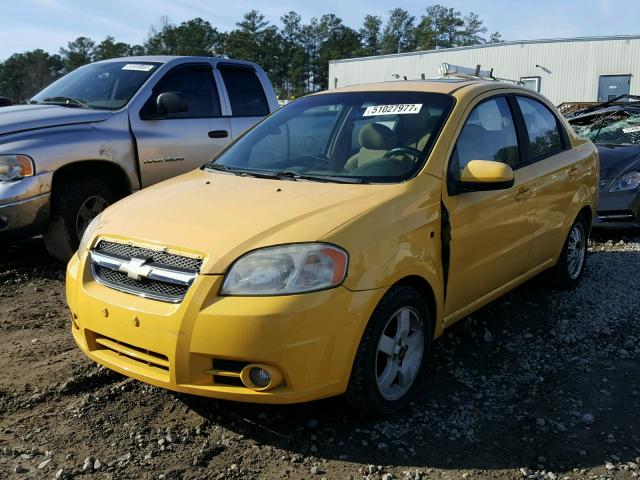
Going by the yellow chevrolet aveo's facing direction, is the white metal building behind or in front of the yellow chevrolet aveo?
behind

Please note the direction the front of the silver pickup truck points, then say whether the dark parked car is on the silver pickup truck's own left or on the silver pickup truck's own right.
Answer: on the silver pickup truck's own left

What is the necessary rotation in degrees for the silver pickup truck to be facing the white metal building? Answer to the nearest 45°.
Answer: approximately 180°

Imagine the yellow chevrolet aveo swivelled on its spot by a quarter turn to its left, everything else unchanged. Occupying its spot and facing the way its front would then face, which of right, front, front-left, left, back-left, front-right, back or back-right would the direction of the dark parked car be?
left

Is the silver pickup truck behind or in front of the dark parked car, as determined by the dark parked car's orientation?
in front

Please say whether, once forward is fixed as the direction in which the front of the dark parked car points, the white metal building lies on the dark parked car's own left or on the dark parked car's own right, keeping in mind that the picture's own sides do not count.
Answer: on the dark parked car's own right

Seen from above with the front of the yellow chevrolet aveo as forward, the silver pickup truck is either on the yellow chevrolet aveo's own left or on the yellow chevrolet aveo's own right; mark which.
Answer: on the yellow chevrolet aveo's own right

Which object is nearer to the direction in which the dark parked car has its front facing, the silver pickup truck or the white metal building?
the silver pickup truck
